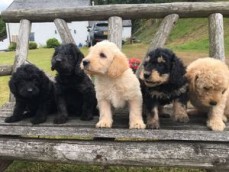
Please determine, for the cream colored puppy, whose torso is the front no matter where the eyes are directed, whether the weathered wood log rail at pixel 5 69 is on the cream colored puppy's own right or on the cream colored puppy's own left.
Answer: on the cream colored puppy's own right

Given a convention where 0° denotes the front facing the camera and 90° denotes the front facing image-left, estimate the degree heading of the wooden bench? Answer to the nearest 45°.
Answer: approximately 0°

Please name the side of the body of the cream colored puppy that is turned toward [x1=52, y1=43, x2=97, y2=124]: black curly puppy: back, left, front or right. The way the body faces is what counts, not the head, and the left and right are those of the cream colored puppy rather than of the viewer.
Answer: right

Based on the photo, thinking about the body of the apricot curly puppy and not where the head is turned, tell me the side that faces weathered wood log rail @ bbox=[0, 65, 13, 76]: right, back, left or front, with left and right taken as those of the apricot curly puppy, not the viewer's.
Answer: right

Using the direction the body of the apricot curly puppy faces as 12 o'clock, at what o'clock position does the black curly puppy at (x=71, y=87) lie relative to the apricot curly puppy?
The black curly puppy is roughly at 3 o'clock from the apricot curly puppy.

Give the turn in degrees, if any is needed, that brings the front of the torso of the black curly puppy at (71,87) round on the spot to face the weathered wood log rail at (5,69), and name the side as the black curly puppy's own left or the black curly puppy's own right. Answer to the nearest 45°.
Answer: approximately 90° to the black curly puppy's own right
